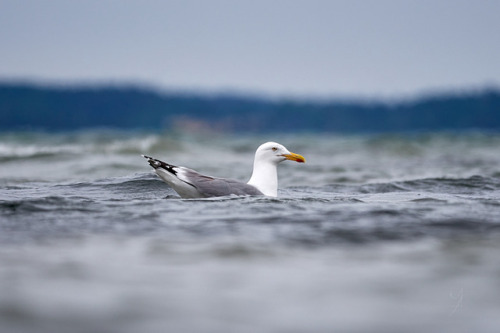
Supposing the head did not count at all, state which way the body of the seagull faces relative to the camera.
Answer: to the viewer's right
